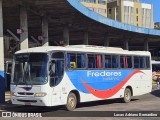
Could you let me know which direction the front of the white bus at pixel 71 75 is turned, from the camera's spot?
facing the viewer and to the left of the viewer
